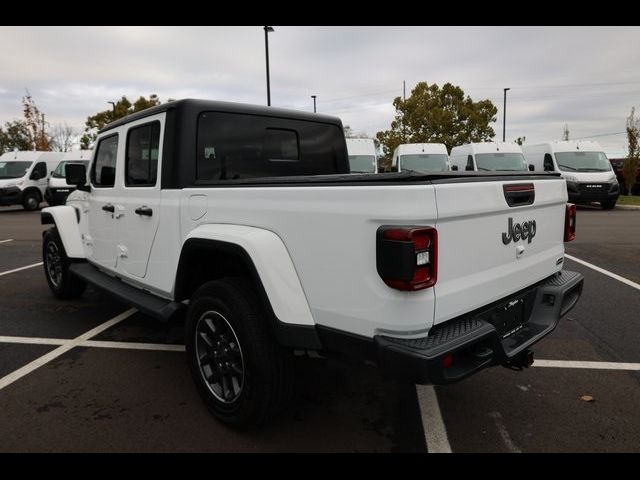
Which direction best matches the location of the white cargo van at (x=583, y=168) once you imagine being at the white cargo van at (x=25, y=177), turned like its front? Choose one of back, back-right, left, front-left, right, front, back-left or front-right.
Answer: left

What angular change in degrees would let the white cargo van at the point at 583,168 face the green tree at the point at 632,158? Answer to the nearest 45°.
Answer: approximately 135° to its left

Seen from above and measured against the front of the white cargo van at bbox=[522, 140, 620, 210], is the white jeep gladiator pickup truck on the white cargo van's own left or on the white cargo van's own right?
on the white cargo van's own right

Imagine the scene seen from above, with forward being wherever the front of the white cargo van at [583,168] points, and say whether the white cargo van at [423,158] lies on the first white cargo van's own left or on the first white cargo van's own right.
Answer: on the first white cargo van's own right

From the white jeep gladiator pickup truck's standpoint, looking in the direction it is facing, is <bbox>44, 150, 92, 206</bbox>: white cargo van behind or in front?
in front

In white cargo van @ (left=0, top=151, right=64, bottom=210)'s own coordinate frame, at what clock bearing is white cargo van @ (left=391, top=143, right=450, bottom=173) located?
white cargo van @ (left=391, top=143, right=450, bottom=173) is roughly at 9 o'clock from white cargo van @ (left=0, top=151, right=64, bottom=210).

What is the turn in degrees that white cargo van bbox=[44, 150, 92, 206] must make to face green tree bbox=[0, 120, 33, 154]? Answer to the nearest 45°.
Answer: approximately 135° to its right

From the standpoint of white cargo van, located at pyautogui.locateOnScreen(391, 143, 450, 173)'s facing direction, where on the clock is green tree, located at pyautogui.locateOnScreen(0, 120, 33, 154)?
The green tree is roughly at 4 o'clock from the white cargo van.

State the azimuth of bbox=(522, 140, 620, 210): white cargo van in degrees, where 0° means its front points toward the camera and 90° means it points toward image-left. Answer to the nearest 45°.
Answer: approximately 315°

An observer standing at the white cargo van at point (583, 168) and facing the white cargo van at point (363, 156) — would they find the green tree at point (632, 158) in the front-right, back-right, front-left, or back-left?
back-right

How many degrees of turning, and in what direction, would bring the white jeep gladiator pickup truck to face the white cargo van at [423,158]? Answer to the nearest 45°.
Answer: approximately 45° to its right

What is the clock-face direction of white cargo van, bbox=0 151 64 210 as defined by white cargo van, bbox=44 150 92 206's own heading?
white cargo van, bbox=0 151 64 210 is roughly at 3 o'clock from white cargo van, bbox=44 150 92 206.
